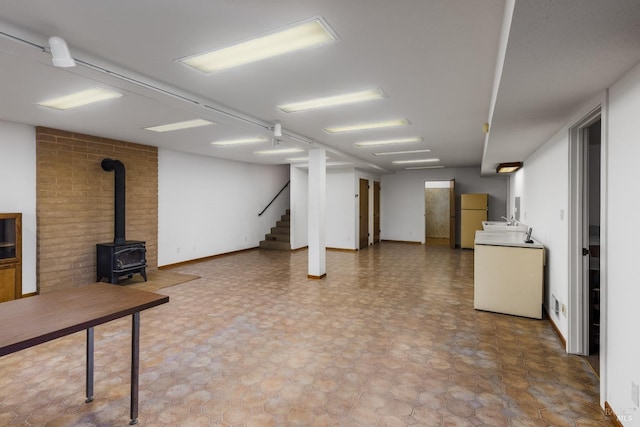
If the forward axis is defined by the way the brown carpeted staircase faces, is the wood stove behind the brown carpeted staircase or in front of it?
in front

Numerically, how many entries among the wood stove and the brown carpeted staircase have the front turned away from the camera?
0

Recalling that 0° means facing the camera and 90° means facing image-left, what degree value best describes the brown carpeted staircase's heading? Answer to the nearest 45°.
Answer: approximately 45°

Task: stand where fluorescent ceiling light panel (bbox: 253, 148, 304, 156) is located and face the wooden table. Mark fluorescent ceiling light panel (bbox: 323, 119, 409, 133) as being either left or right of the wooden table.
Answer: left

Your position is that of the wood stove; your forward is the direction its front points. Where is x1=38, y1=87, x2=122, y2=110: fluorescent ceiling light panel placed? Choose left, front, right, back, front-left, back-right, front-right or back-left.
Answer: front-right

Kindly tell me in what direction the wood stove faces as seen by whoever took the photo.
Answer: facing the viewer and to the right of the viewer

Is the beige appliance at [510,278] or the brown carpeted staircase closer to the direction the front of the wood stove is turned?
the beige appliance

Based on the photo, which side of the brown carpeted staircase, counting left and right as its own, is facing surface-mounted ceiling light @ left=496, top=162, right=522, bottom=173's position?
left
